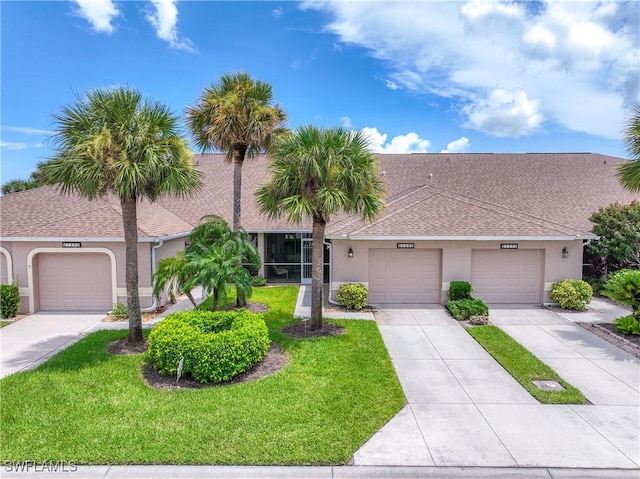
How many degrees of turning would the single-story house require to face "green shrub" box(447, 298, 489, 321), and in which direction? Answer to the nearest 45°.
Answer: approximately 45° to its left

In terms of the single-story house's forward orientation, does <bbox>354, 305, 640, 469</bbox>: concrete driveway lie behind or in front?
in front

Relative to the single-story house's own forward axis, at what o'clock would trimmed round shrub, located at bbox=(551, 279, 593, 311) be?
The trimmed round shrub is roughly at 9 o'clock from the single-story house.

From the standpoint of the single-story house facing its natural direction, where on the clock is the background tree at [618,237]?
The background tree is roughly at 9 o'clock from the single-story house.

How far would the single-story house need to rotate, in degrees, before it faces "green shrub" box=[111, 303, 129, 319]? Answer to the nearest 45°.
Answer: approximately 90° to its right

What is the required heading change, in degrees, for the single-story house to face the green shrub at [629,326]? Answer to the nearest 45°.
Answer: approximately 45° to its left

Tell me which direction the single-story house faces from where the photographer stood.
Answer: facing the viewer

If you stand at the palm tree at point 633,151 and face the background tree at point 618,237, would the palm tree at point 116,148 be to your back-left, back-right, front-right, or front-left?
back-left

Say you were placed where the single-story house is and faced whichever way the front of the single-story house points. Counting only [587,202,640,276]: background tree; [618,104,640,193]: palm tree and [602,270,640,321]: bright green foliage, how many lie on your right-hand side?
0

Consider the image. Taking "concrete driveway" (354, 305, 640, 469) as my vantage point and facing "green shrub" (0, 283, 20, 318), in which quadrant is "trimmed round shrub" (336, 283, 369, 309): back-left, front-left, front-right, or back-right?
front-right

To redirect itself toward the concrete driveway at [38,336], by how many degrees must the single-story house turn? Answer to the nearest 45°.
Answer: approximately 90° to its right

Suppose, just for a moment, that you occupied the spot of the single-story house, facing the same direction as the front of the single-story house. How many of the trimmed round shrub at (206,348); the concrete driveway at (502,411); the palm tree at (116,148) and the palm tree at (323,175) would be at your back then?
0
